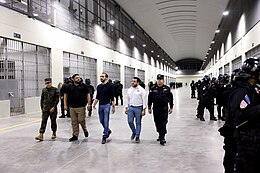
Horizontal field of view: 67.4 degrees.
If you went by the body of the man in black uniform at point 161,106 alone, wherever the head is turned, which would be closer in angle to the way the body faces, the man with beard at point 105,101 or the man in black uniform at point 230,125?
the man in black uniform

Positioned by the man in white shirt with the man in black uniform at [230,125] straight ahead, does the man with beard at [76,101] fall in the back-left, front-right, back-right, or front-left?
back-right

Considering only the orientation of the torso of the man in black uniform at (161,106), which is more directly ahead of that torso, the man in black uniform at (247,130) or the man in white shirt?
the man in black uniform

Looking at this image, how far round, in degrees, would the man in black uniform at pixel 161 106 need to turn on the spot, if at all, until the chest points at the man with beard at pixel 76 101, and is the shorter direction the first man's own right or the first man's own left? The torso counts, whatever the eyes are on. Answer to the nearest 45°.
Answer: approximately 90° to the first man's own right

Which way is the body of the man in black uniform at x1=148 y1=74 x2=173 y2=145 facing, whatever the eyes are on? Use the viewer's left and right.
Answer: facing the viewer

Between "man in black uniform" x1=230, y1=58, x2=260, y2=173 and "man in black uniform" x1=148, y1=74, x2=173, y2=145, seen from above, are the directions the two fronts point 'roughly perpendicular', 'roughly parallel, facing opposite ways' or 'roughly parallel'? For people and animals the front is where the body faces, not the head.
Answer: roughly perpendicular

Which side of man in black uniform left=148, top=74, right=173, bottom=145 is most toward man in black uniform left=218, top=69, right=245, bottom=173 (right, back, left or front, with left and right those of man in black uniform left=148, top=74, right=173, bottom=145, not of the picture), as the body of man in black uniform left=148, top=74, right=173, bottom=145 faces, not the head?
front

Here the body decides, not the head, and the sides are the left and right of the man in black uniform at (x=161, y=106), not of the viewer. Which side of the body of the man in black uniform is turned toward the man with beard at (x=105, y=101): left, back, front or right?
right

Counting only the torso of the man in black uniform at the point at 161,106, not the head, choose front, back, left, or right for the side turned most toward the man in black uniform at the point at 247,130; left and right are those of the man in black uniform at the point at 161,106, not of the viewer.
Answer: front

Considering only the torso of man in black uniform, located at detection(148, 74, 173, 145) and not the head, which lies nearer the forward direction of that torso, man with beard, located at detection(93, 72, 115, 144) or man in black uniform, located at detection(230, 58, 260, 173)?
the man in black uniform
